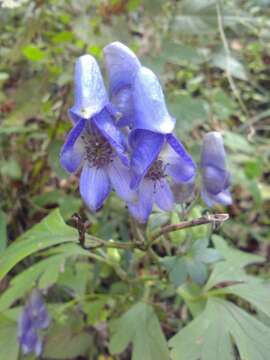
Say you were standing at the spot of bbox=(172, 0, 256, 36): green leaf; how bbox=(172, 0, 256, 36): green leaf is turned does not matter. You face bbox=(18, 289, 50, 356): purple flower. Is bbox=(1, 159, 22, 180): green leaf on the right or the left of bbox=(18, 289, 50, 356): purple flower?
right

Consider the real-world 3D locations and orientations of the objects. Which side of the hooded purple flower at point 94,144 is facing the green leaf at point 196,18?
back

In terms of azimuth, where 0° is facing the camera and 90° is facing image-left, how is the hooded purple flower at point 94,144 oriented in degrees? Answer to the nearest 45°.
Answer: approximately 0°

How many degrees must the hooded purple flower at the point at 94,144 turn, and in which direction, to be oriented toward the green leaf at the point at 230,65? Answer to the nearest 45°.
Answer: approximately 135° to its left
